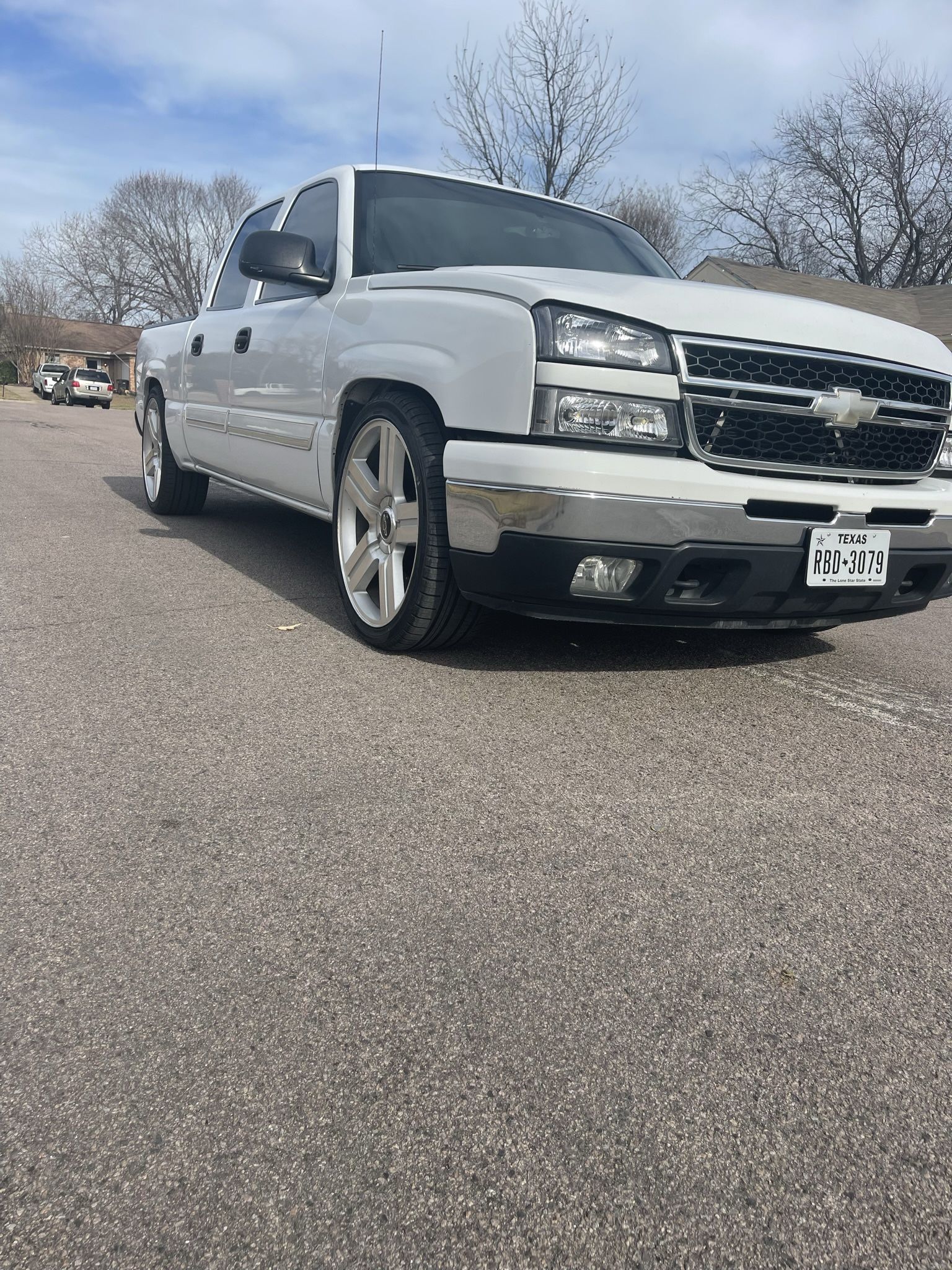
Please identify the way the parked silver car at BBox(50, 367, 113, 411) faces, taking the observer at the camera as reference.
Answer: facing away from the viewer and to the left of the viewer

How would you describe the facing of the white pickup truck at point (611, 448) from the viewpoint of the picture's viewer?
facing the viewer and to the right of the viewer

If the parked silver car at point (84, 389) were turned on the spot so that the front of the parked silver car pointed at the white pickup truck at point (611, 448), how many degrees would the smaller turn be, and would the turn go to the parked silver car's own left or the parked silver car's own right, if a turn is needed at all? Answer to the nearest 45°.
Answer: approximately 135° to the parked silver car's own left

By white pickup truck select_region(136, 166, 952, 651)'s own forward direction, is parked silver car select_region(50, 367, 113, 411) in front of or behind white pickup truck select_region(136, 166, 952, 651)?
behind

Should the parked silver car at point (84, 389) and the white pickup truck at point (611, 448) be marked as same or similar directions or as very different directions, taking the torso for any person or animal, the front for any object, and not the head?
very different directions
